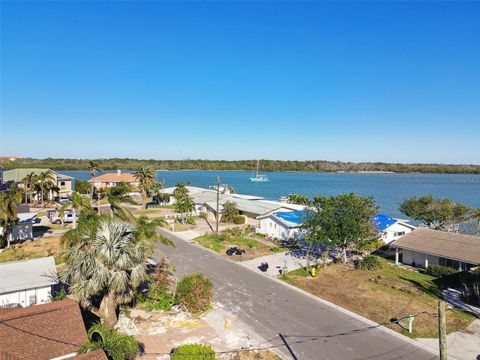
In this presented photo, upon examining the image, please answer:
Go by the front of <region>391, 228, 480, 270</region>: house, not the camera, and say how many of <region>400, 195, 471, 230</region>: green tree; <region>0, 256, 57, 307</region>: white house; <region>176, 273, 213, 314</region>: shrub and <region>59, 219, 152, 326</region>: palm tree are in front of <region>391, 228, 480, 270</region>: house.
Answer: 3

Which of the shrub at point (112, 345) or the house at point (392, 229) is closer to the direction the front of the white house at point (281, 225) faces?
the shrub

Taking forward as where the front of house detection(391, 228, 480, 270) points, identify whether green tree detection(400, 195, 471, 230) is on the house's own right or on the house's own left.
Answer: on the house's own right

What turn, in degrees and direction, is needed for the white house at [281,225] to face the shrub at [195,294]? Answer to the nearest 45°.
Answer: approximately 45° to its left

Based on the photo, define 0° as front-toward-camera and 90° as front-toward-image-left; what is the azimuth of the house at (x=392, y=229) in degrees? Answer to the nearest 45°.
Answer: approximately 45°

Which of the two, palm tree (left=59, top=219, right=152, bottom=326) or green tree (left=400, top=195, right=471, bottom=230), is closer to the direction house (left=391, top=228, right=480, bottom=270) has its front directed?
the palm tree

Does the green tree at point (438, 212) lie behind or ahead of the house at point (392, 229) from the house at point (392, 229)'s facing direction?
behind

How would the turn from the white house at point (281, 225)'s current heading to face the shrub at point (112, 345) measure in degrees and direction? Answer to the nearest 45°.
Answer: approximately 45° to its left

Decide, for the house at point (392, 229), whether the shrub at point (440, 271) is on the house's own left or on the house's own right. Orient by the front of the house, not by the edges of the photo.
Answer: on the house's own left
